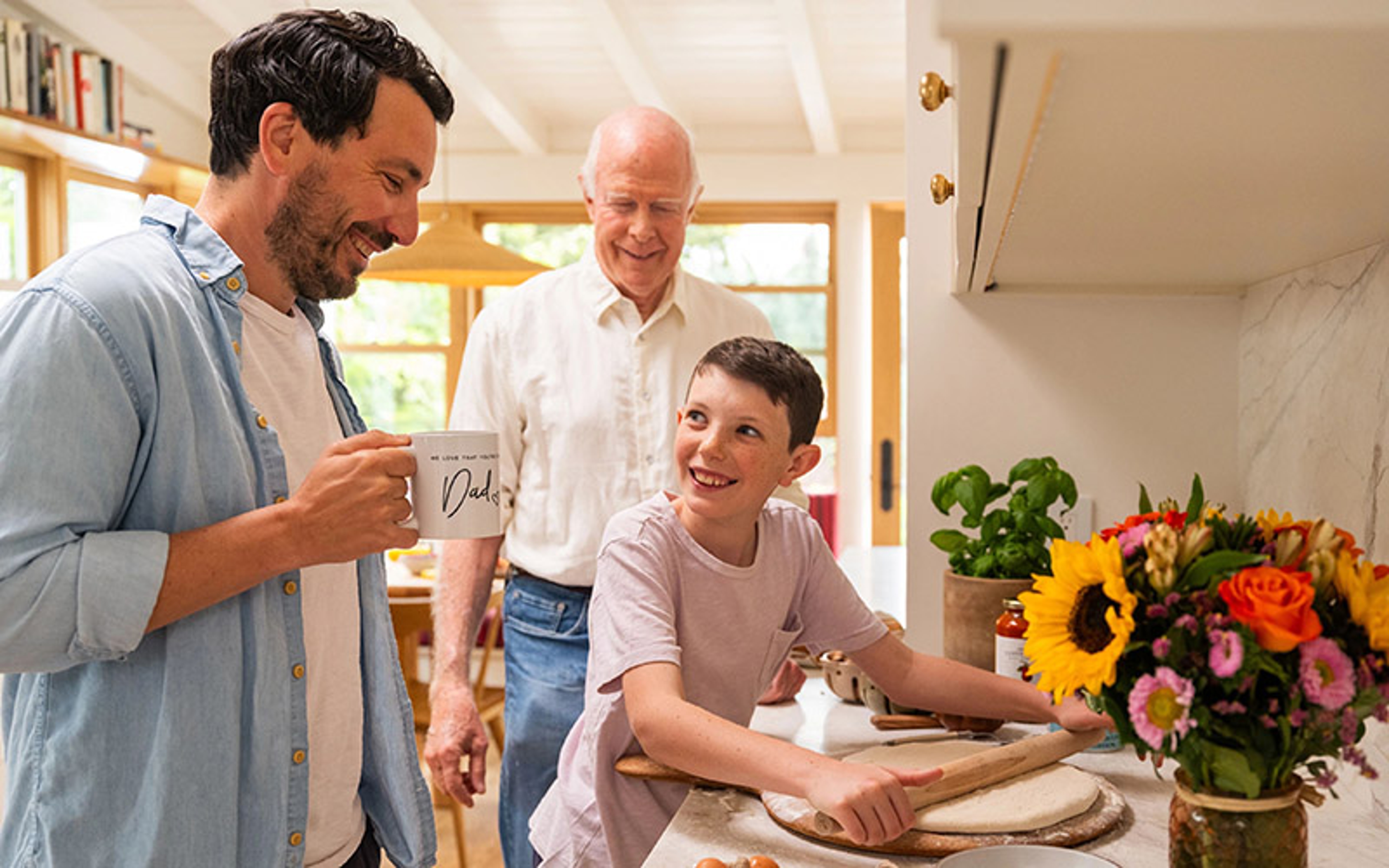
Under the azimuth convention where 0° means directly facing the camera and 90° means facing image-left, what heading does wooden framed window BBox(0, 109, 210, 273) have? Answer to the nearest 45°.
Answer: approximately 315°

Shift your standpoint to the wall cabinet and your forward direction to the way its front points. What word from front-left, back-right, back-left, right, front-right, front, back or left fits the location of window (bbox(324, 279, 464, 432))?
front-right

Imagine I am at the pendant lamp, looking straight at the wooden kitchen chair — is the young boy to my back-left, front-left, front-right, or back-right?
front-left

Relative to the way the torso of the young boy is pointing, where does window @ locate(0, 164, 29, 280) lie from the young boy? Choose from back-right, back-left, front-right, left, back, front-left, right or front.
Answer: back

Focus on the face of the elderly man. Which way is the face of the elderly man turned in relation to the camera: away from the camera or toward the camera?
toward the camera

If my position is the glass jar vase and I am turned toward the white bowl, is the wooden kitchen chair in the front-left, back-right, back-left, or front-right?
front-right

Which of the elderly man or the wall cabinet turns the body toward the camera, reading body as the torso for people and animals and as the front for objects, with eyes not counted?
the elderly man

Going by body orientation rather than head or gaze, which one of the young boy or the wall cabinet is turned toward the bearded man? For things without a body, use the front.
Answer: the wall cabinet

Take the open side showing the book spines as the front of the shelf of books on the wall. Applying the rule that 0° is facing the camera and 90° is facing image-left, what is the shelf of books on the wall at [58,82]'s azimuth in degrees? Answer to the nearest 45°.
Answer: approximately 315°

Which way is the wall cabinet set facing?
to the viewer's left

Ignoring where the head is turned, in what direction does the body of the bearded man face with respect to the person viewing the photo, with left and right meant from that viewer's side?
facing the viewer and to the right of the viewer
